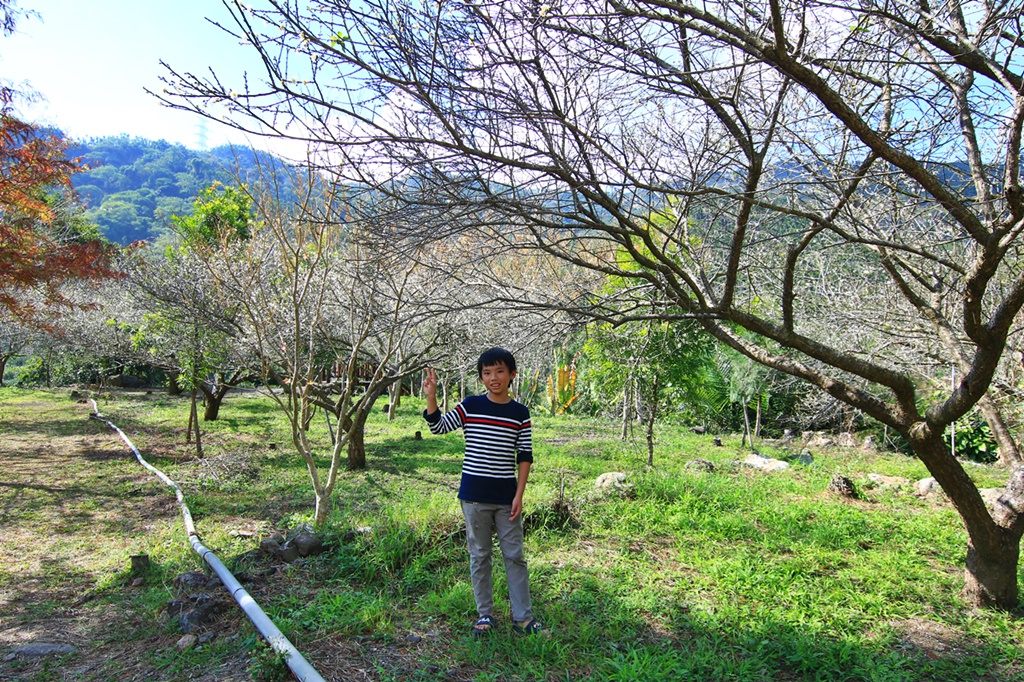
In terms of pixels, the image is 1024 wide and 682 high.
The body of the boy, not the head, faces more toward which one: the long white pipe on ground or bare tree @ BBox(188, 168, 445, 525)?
the long white pipe on ground

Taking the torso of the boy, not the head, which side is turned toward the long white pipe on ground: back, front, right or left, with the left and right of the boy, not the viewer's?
right

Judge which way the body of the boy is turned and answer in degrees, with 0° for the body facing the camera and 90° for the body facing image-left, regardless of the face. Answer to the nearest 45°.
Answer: approximately 0°

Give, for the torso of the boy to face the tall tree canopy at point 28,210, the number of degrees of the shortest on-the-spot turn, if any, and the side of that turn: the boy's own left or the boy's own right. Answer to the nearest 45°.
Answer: approximately 135° to the boy's own right

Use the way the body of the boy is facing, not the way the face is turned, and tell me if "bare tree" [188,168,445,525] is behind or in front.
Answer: behind

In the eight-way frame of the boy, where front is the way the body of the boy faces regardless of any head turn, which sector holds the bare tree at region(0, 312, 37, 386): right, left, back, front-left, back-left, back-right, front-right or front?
back-right
